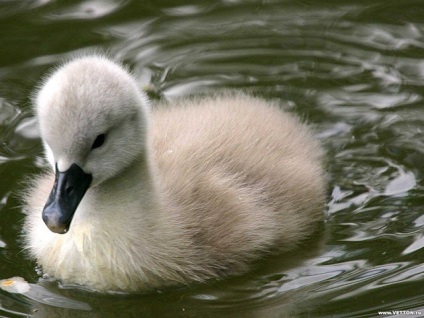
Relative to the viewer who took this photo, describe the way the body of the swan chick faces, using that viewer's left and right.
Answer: facing the viewer and to the left of the viewer
